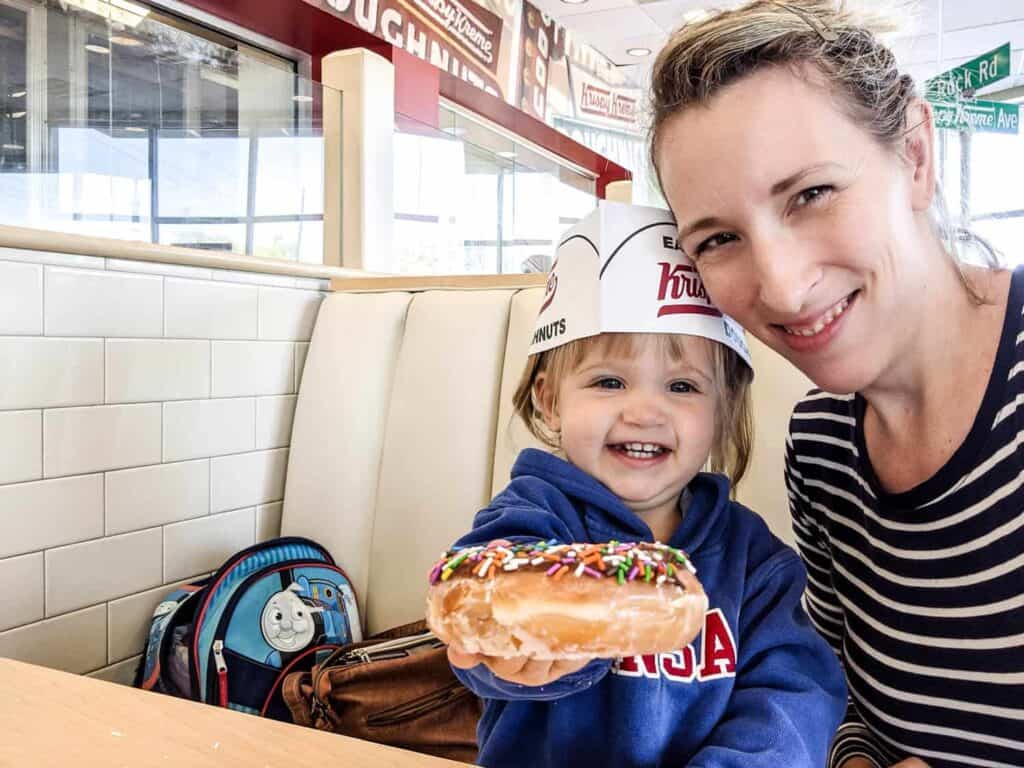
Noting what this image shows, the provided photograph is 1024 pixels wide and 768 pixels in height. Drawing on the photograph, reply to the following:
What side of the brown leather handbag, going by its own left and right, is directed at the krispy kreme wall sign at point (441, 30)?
back

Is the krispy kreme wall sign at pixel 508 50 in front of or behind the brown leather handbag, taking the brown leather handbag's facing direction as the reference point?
behind

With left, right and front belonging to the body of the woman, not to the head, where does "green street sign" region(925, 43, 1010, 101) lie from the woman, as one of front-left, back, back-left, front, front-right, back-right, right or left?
back-right

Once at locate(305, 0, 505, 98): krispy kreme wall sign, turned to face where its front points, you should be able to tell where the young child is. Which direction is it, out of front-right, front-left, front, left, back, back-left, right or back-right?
front-right

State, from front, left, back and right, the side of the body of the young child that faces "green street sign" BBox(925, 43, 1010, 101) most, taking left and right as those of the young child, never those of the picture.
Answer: back

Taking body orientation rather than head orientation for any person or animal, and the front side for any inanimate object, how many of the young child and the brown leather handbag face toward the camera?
2

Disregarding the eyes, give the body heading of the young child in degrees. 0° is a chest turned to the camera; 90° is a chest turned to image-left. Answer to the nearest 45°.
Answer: approximately 0°
